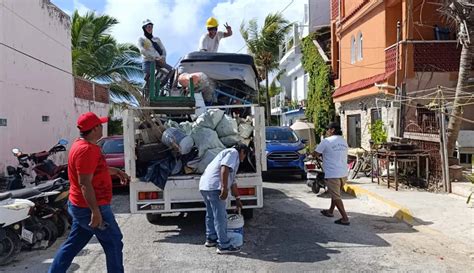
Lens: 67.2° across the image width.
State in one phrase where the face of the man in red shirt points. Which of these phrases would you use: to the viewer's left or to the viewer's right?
to the viewer's right

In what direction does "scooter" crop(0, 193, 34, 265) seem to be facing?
to the viewer's left

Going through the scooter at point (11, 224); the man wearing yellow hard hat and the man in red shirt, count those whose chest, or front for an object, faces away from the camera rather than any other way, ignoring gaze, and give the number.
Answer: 0

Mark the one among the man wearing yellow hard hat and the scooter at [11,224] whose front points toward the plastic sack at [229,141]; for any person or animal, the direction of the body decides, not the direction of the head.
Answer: the man wearing yellow hard hat

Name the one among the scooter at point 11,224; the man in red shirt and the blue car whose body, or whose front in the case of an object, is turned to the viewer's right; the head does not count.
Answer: the man in red shirt

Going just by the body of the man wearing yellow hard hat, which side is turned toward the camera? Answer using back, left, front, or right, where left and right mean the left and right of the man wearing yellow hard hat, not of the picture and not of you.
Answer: front

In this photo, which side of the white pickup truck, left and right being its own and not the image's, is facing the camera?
back

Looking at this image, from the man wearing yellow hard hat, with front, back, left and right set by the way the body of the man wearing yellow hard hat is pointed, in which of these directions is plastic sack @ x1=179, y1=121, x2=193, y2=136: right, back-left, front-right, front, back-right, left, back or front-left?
front

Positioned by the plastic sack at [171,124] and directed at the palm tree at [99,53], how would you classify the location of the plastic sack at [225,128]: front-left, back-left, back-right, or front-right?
back-right

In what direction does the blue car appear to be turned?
toward the camera

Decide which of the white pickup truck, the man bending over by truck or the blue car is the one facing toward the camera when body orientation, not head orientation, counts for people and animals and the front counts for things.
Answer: the blue car
